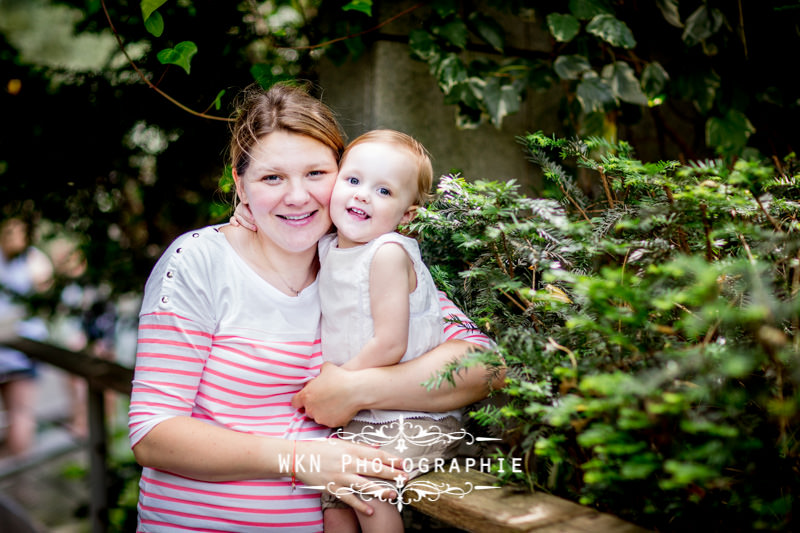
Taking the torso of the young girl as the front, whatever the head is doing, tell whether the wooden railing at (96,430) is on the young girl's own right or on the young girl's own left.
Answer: on the young girl's own right

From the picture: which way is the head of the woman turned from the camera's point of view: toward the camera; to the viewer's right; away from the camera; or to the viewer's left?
toward the camera

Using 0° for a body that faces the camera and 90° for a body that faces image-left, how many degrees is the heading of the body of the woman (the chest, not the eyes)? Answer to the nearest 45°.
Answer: approximately 315°

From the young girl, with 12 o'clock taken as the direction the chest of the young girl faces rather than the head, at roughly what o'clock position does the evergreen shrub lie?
The evergreen shrub is roughly at 9 o'clock from the young girl.

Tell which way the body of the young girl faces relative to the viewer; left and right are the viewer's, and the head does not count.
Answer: facing the viewer and to the left of the viewer
